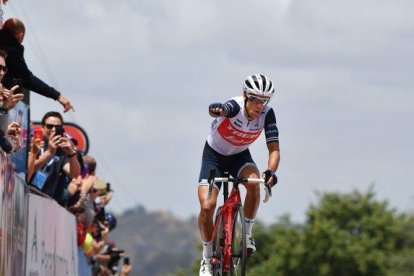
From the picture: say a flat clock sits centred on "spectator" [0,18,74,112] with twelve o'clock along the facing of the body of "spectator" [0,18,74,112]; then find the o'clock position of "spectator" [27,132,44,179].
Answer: "spectator" [27,132,44,179] is roughly at 11 o'clock from "spectator" [0,18,74,112].

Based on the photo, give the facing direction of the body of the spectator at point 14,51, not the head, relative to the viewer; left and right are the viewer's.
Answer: facing away from the viewer and to the right of the viewer

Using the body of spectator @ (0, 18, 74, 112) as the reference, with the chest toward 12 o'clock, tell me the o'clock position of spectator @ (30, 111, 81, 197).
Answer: spectator @ (30, 111, 81, 197) is roughly at 11 o'clock from spectator @ (0, 18, 74, 112).
